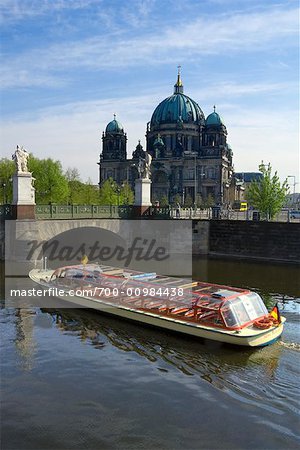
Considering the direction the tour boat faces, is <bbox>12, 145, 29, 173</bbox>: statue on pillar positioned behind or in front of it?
in front

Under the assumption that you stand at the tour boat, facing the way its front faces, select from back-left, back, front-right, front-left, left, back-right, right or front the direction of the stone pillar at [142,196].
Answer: front-right

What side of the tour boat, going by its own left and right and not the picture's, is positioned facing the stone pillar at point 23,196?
front

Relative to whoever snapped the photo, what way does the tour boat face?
facing away from the viewer and to the left of the viewer
